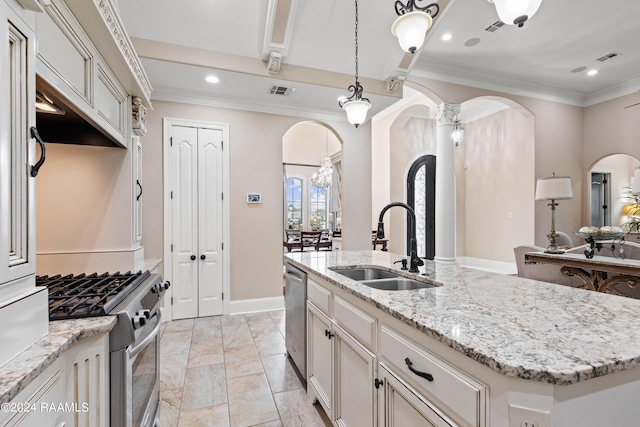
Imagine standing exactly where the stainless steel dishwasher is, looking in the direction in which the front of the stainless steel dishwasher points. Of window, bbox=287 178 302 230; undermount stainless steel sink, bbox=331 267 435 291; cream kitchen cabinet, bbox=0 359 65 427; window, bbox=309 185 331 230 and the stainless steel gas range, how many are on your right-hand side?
2

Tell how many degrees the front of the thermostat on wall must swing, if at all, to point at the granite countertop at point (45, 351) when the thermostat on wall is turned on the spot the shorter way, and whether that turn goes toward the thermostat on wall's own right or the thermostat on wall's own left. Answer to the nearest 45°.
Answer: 0° — it already faces it

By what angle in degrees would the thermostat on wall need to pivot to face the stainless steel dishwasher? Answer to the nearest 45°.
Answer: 0° — it already faces it

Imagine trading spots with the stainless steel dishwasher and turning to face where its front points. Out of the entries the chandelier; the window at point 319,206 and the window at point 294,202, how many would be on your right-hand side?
3

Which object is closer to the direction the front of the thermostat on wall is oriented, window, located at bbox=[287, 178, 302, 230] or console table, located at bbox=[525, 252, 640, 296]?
the console table

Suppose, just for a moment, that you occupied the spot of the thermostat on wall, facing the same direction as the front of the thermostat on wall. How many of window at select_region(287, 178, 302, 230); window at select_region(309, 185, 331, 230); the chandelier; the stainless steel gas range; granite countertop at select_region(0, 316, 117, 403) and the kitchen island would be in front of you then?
3

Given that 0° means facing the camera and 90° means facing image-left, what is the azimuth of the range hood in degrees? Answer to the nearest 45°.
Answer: approximately 315°

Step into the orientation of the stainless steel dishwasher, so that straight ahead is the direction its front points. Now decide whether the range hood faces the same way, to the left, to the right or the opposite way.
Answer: the opposite way

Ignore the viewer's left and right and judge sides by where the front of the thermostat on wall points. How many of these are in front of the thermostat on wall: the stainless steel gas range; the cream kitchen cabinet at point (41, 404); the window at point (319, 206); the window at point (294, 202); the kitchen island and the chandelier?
3

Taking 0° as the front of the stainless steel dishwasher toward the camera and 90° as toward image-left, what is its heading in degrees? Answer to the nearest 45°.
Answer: approximately 90°
